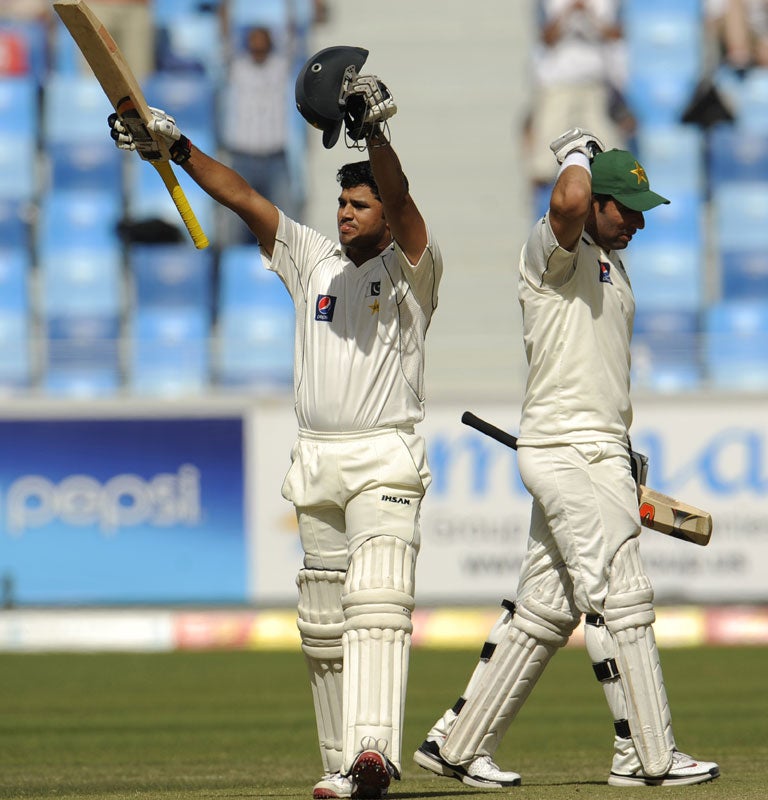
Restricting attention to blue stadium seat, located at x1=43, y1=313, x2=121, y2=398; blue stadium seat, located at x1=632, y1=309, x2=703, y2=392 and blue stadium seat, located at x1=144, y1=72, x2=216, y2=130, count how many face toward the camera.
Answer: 3

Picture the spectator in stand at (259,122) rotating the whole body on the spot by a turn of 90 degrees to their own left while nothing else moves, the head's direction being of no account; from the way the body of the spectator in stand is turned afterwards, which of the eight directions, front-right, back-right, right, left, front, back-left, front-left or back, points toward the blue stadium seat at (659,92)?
front

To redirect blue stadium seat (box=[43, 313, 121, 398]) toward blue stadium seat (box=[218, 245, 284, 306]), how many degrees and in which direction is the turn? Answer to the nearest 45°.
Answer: approximately 135° to its left

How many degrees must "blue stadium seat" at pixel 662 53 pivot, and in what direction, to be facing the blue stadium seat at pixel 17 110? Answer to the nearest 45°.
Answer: approximately 90° to its right

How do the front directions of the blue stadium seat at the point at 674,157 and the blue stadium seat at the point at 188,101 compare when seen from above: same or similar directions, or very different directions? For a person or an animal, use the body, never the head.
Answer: same or similar directions

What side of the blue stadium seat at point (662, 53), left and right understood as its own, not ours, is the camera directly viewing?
front

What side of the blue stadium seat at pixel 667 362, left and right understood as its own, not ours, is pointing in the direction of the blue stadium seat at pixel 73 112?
right

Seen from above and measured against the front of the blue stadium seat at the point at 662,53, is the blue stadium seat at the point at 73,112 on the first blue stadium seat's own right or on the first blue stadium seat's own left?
on the first blue stadium seat's own right

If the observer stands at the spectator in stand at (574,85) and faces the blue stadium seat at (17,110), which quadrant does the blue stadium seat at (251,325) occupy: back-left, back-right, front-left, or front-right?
front-left

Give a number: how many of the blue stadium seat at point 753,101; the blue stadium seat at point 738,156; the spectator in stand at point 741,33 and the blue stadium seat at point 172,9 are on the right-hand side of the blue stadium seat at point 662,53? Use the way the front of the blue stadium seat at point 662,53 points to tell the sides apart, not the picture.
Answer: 1

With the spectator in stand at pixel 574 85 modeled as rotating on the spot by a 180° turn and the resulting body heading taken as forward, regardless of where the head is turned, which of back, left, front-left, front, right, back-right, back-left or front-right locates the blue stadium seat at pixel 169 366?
back-left

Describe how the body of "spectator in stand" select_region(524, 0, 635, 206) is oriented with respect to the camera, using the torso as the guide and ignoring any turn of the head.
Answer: toward the camera
